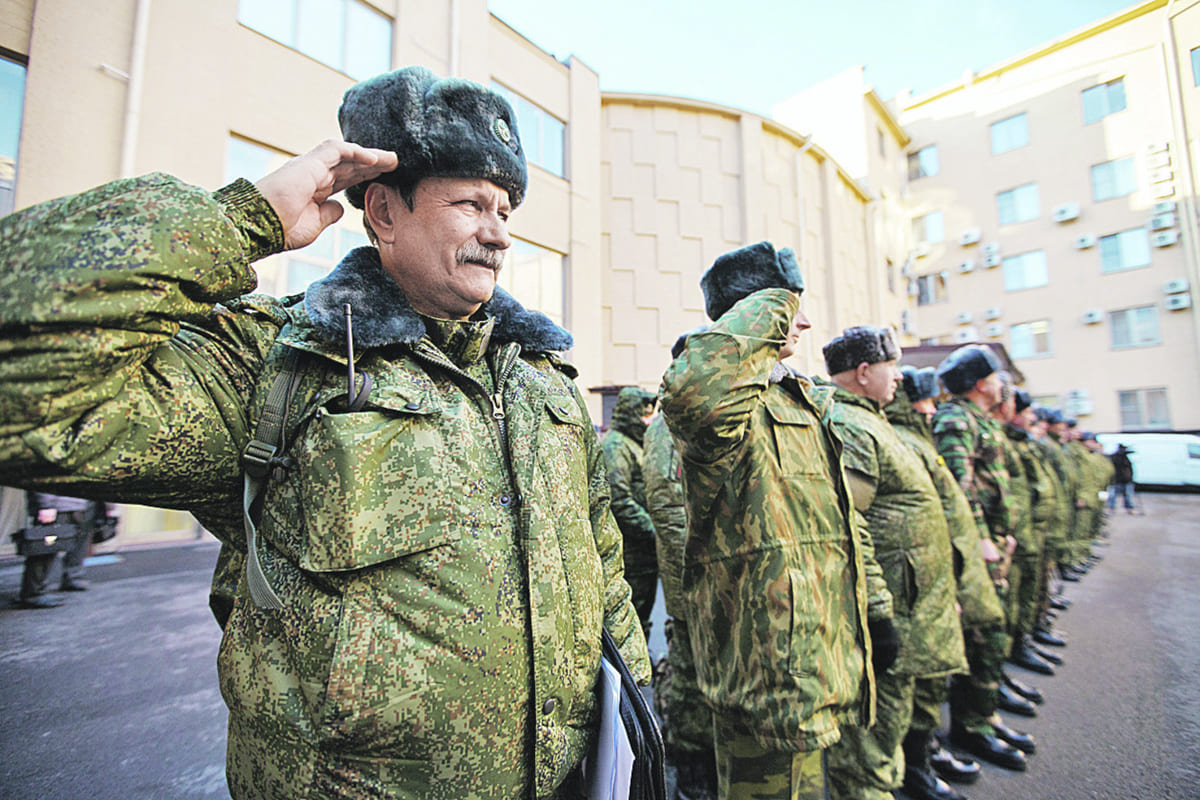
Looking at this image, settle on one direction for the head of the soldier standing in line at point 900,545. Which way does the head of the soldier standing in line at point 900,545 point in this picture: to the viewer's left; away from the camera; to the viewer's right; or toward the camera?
to the viewer's right

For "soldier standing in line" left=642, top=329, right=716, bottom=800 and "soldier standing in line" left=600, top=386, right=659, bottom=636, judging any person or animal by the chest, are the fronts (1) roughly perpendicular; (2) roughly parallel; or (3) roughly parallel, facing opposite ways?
roughly parallel

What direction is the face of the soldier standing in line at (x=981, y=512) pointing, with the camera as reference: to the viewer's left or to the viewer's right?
to the viewer's right

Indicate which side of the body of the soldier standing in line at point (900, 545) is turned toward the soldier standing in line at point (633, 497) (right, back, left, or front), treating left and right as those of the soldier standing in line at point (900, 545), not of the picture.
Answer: back

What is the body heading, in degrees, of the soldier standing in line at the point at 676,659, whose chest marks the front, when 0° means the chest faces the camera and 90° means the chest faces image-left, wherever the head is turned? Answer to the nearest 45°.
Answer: approximately 270°

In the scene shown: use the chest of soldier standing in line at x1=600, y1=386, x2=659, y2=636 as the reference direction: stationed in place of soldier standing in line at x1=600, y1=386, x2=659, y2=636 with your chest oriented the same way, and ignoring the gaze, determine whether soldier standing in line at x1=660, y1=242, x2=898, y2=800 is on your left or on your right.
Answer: on your right

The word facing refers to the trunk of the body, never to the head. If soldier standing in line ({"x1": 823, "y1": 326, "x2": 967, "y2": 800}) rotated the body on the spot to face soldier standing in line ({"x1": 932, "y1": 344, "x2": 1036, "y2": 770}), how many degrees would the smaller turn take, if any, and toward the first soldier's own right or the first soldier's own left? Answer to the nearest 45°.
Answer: approximately 90° to the first soldier's own left

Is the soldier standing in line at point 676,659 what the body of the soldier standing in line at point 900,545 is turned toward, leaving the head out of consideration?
no

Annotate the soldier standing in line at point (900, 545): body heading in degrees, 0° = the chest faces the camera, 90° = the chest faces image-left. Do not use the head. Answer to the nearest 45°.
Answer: approximately 270°

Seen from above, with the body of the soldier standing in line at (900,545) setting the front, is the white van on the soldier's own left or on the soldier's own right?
on the soldier's own left

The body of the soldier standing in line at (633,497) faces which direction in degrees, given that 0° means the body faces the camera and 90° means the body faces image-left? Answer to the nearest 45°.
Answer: approximately 270°

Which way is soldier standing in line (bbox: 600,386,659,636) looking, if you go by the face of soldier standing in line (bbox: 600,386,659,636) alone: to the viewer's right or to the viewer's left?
to the viewer's right

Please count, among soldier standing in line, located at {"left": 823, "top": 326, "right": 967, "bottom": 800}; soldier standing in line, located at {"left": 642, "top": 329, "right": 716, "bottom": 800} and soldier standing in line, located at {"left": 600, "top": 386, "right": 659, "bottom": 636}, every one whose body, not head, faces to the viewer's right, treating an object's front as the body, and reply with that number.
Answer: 3
